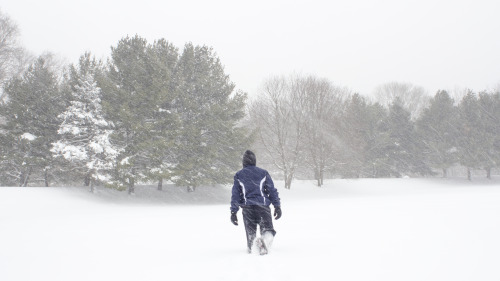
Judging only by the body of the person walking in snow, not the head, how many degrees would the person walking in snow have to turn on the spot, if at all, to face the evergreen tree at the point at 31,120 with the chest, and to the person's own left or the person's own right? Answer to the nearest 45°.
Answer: approximately 45° to the person's own left

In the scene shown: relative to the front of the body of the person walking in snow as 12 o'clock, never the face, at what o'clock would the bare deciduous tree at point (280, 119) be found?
The bare deciduous tree is roughly at 12 o'clock from the person walking in snow.

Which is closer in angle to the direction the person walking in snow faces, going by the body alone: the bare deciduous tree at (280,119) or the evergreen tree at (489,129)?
the bare deciduous tree

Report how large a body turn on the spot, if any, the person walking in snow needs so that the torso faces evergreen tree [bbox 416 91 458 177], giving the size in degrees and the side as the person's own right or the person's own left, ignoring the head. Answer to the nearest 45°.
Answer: approximately 45° to the person's own right

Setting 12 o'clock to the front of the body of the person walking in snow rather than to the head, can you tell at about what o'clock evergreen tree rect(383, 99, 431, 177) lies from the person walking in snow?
The evergreen tree is roughly at 1 o'clock from the person walking in snow.

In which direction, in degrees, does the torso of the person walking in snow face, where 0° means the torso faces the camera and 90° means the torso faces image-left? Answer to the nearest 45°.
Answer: approximately 180°
